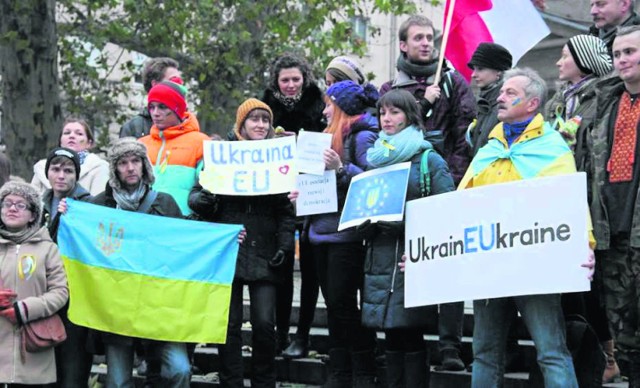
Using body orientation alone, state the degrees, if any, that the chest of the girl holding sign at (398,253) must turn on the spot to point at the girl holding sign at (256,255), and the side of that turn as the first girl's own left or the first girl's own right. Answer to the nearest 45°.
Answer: approximately 90° to the first girl's own right

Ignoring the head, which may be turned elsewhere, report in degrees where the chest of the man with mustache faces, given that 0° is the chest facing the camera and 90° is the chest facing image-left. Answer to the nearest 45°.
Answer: approximately 45°

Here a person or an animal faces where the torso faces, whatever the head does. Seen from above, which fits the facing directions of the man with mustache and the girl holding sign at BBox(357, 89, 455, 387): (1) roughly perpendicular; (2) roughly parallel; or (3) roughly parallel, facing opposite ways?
roughly parallel

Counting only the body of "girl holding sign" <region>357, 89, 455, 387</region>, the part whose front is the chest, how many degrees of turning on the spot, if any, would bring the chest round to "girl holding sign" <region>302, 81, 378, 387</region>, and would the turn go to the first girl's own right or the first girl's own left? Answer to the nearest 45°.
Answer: approximately 90° to the first girl's own right

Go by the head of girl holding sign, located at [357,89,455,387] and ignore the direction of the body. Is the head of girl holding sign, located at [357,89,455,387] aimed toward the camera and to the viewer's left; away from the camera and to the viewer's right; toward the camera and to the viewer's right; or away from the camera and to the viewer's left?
toward the camera and to the viewer's left

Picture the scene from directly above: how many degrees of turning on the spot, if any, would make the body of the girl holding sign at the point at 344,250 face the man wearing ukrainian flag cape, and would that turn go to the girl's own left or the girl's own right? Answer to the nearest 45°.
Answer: approximately 135° to the girl's own left

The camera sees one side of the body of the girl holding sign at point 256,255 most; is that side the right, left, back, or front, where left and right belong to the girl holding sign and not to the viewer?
front

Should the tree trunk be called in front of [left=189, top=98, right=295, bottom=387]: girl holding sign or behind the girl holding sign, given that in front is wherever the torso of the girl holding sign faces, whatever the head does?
behind

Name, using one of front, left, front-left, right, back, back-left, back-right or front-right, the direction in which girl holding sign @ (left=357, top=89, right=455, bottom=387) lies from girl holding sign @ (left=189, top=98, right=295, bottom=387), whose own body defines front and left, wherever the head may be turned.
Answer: front-left

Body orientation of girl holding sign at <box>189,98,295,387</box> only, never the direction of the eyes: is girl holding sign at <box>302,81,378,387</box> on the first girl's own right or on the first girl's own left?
on the first girl's own left

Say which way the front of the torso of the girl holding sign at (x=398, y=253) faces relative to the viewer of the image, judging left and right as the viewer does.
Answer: facing the viewer and to the left of the viewer

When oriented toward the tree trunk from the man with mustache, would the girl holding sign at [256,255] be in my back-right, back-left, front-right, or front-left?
front-left

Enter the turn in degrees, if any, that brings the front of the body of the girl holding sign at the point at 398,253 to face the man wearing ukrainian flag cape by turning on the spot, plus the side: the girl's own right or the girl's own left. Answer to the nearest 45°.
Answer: approximately 90° to the girl's own left

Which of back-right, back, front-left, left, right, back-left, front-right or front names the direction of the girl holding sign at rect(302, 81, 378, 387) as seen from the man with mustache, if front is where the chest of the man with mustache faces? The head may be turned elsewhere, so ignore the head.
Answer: front-right
